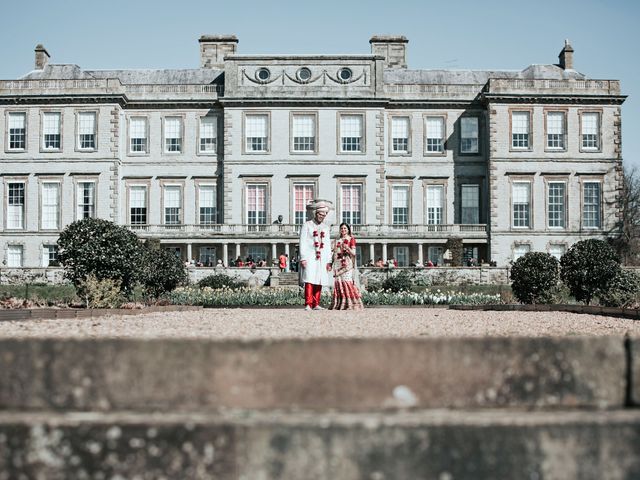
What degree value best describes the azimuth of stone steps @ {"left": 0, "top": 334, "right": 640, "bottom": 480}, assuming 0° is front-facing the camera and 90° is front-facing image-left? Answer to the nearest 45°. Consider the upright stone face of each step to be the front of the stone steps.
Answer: approximately 0°

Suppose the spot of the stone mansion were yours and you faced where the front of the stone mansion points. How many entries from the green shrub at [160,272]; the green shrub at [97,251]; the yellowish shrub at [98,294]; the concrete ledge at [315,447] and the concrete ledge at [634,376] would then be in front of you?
5

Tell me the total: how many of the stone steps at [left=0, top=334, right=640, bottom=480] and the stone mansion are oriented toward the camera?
2

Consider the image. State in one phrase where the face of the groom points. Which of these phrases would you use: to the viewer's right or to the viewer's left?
to the viewer's right

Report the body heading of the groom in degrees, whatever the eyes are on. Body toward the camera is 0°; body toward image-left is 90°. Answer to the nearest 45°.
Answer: approximately 315°

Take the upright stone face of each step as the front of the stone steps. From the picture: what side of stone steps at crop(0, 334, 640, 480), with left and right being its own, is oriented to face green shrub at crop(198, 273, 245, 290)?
back

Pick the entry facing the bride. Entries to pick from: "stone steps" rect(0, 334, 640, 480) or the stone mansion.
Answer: the stone mansion

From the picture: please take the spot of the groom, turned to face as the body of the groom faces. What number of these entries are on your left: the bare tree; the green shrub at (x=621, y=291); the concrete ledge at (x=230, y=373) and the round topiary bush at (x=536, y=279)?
3

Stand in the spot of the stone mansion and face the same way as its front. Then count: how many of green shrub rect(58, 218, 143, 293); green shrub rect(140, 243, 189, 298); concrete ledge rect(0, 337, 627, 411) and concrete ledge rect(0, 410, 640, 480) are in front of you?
4

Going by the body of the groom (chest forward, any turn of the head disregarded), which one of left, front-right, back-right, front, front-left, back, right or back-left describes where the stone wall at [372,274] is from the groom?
back-left

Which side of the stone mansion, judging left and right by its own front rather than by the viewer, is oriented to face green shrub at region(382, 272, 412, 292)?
front

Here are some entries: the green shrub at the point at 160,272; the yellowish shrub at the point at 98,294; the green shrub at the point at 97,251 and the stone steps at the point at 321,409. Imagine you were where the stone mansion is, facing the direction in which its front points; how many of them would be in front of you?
4

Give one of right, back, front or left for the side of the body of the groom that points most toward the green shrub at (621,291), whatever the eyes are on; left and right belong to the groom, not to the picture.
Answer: left

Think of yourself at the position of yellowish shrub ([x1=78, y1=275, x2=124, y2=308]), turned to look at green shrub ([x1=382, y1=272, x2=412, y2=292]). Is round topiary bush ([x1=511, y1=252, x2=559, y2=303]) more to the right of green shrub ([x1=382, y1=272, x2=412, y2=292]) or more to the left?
right
